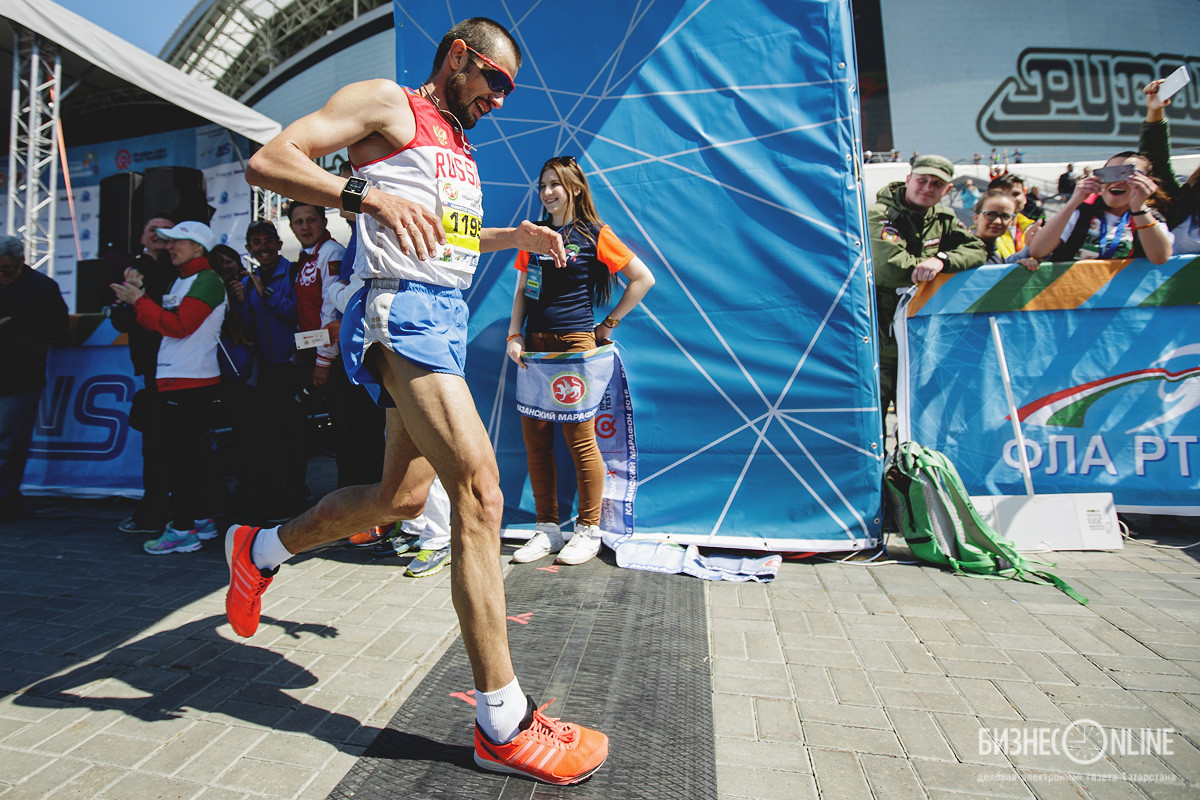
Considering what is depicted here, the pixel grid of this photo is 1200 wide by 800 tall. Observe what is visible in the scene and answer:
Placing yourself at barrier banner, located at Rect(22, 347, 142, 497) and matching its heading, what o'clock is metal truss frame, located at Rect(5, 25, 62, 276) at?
The metal truss frame is roughly at 6 o'clock from the barrier banner.

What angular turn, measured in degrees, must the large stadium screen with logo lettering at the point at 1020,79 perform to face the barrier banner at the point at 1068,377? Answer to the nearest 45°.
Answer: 0° — it already faces it

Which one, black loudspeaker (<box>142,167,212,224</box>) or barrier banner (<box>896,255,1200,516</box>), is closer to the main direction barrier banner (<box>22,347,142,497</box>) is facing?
the barrier banner

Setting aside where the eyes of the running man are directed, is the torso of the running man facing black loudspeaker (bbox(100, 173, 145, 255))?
no

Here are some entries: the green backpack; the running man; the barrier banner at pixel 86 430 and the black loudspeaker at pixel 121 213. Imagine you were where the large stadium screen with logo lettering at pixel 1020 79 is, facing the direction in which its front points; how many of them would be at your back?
0

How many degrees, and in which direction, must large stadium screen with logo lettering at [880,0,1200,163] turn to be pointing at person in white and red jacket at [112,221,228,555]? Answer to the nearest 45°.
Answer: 0° — it already faces them

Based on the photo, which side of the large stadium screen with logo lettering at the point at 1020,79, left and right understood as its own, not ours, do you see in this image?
front

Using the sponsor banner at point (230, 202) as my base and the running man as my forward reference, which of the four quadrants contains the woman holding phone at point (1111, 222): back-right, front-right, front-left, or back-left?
front-left

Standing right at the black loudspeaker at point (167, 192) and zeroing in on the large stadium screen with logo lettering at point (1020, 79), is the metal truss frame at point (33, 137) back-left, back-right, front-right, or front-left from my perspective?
back-left

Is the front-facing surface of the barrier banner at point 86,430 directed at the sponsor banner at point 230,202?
no

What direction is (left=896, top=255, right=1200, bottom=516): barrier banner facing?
toward the camera

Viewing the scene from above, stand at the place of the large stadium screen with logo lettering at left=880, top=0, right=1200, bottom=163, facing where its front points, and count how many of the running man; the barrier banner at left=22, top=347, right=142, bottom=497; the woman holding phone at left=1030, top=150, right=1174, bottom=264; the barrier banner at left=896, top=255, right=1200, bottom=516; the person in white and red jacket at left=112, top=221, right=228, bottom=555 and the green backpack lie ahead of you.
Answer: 6

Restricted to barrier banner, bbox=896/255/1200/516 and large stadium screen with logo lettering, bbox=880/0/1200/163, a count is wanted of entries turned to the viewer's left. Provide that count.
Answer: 0

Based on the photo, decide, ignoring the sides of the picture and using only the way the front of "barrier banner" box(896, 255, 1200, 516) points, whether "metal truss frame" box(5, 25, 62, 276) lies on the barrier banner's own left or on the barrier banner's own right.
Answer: on the barrier banner's own right

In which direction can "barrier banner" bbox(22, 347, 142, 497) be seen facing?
toward the camera

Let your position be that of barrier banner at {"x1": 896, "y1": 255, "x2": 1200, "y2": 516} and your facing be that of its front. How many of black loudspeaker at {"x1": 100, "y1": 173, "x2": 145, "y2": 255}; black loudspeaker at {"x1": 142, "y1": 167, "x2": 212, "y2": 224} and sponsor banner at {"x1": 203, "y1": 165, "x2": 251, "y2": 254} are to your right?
3

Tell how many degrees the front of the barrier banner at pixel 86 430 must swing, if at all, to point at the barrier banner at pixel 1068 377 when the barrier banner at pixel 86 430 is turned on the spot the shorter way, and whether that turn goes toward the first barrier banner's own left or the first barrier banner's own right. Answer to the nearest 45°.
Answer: approximately 45° to the first barrier banner's own left

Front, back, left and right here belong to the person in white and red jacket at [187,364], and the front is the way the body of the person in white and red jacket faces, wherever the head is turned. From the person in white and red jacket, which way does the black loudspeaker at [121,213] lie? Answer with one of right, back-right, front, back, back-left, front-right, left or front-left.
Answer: right

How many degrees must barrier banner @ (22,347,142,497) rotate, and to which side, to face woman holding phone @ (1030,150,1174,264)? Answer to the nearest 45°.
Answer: approximately 45° to its left
